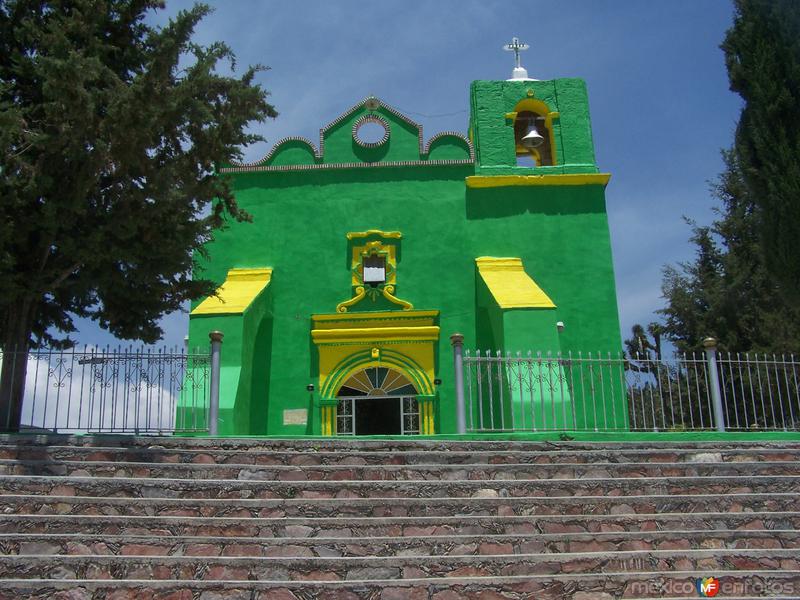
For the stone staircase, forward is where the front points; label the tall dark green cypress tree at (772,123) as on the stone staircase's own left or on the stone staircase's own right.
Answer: on the stone staircase's own left

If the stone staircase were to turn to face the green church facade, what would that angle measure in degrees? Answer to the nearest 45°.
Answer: approximately 180°

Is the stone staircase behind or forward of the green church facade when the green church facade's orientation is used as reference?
forward

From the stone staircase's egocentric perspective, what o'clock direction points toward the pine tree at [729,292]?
The pine tree is roughly at 7 o'clock from the stone staircase.

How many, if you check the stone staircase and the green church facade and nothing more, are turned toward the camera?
2

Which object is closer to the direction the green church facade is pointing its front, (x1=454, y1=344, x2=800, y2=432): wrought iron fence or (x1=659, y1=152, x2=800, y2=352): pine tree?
the wrought iron fence

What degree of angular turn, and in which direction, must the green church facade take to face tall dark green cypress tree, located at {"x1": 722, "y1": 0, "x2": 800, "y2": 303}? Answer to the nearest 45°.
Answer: approximately 45° to its left

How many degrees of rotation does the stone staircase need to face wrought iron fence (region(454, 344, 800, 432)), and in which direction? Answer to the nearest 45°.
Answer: approximately 135° to its left

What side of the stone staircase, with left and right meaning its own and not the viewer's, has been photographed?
front

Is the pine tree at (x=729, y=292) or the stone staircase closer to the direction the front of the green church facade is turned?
the stone staircase

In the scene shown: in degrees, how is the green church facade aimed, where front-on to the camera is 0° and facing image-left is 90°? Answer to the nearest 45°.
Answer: approximately 0°

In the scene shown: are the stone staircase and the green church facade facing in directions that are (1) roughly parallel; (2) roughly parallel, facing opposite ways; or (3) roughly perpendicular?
roughly parallel
